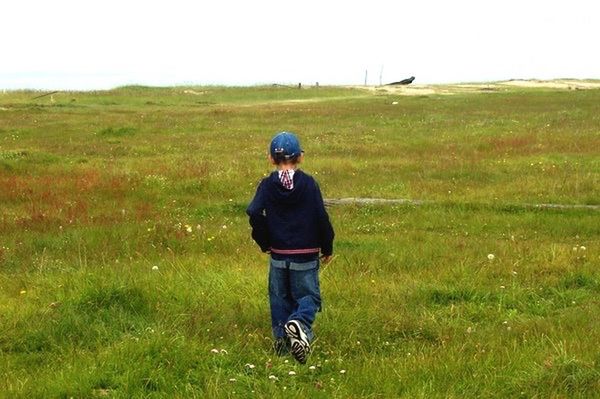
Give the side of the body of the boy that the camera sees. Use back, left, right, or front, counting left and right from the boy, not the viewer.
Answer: back

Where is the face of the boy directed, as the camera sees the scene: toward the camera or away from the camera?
away from the camera
